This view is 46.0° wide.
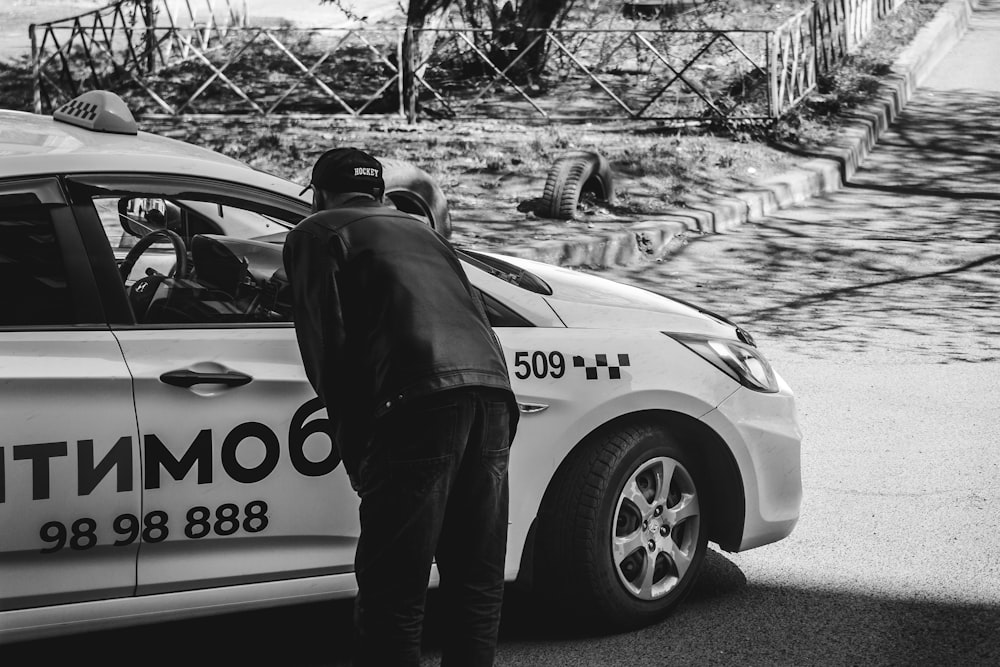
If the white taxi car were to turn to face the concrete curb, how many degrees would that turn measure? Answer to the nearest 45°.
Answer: approximately 45° to its left

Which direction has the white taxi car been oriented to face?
to the viewer's right

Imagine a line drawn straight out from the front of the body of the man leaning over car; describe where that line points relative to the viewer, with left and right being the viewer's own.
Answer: facing away from the viewer and to the left of the viewer

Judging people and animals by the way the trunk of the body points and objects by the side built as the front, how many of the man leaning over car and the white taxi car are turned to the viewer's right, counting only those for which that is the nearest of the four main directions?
1

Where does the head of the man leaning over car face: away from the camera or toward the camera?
away from the camera

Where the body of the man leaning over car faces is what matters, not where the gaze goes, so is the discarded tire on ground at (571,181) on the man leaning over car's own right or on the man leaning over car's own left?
on the man leaning over car's own right

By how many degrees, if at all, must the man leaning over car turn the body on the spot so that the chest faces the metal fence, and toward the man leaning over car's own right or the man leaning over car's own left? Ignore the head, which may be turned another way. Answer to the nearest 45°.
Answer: approximately 45° to the man leaning over car's own right
